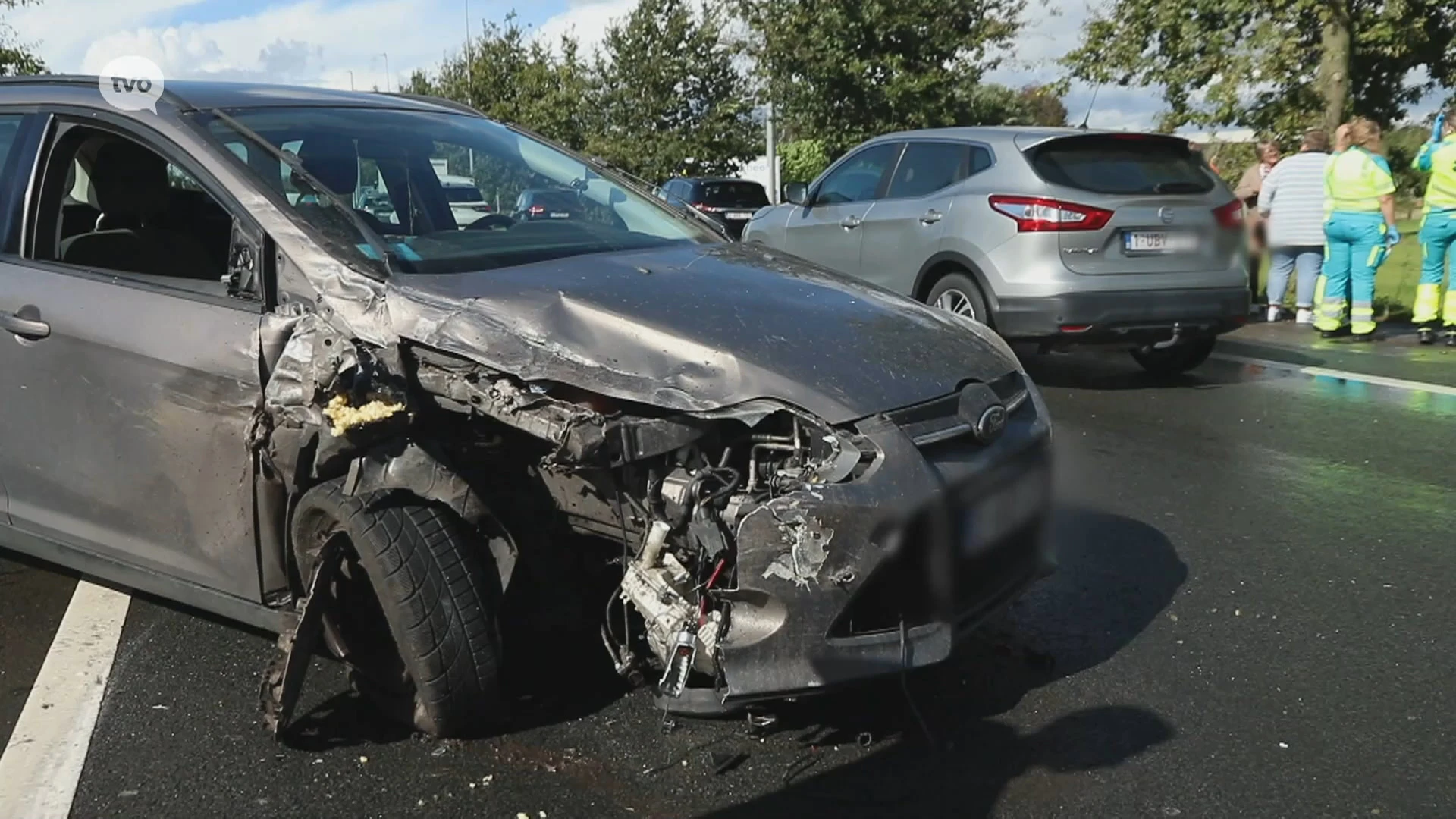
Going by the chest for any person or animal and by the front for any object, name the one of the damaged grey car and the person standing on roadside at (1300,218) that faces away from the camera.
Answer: the person standing on roadside

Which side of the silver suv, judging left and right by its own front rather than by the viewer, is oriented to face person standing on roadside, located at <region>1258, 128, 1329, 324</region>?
right

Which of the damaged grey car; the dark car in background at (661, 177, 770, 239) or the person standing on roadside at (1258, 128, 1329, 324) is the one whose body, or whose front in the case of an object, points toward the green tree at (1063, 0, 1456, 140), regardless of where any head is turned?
the person standing on roadside

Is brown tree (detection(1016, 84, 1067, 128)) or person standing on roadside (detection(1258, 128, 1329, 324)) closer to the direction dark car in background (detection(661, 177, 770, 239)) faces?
the brown tree

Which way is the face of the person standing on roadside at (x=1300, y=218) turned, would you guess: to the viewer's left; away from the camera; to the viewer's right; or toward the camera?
away from the camera

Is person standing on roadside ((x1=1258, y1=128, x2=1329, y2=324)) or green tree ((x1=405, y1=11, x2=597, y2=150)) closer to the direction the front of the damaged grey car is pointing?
the person standing on roadside

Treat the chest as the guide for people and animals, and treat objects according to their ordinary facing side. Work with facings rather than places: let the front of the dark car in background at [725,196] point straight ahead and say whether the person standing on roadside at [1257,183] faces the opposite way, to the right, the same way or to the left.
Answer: the opposite way

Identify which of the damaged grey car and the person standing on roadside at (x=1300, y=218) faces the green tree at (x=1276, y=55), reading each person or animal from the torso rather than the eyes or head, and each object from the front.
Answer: the person standing on roadside

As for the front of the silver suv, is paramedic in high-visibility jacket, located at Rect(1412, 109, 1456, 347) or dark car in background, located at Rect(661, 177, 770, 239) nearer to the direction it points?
the dark car in background

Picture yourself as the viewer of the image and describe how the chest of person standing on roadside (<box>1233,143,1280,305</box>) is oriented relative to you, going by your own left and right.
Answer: facing to the right of the viewer

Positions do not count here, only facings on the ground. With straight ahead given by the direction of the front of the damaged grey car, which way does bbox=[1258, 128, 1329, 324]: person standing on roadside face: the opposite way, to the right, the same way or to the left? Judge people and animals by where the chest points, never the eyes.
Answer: to the left

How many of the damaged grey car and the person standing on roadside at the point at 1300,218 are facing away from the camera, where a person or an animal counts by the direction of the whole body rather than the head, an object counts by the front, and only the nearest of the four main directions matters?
1
